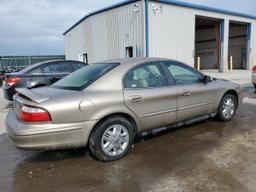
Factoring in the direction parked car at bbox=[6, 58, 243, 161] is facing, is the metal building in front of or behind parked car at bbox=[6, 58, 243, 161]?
in front

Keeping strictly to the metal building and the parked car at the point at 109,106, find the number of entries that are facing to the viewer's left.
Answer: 0

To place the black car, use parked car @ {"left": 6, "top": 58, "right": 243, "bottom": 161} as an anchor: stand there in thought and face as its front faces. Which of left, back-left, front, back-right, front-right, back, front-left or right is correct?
left

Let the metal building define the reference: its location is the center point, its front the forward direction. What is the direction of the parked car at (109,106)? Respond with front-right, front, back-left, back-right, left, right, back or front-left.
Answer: front-right

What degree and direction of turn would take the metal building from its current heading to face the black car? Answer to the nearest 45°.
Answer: approximately 45° to its right

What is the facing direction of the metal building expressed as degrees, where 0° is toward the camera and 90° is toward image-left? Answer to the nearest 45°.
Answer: approximately 315°

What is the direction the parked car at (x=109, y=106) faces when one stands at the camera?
facing away from the viewer and to the right of the viewer
